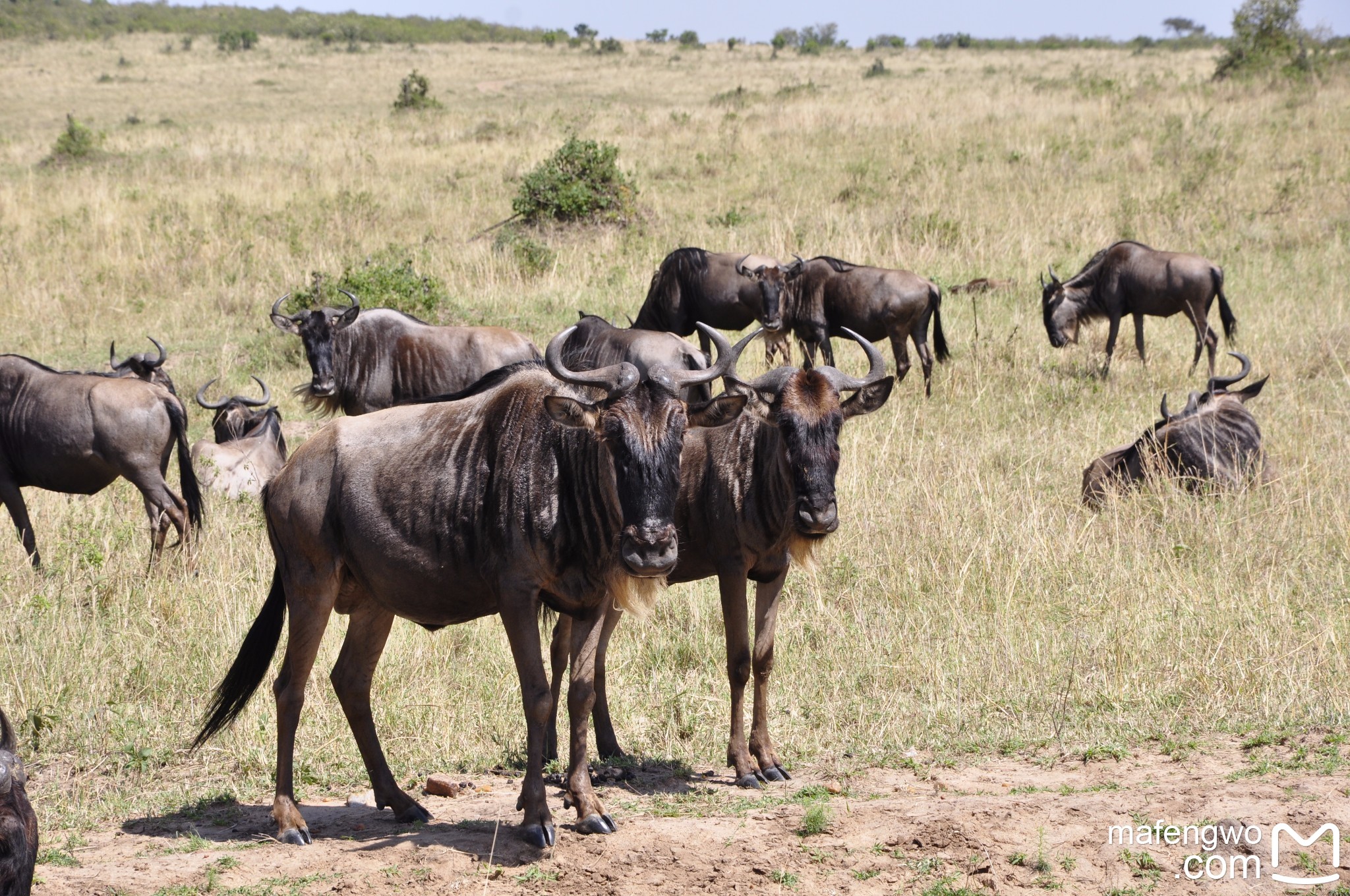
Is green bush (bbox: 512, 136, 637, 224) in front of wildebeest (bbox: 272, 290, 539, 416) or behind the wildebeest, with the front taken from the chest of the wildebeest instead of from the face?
behind

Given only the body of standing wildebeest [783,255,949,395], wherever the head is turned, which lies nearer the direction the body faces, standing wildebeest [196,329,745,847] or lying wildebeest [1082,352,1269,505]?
the standing wildebeest [196,329,745,847]

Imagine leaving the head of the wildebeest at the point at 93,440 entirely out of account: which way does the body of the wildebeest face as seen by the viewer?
to the viewer's left

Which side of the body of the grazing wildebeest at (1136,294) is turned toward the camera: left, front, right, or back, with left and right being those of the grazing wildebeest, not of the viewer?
left

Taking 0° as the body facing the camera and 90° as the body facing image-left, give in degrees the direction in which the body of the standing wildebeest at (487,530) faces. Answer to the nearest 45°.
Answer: approximately 315°

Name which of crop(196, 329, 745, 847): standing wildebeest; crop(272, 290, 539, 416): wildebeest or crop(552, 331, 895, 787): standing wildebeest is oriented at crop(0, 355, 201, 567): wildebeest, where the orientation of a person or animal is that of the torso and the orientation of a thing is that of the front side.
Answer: crop(272, 290, 539, 416): wildebeest

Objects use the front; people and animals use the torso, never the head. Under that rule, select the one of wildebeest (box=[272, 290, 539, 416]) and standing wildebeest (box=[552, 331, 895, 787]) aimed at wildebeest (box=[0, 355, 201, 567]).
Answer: wildebeest (box=[272, 290, 539, 416])

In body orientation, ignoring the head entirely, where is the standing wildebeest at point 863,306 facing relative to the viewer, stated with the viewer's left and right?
facing to the left of the viewer

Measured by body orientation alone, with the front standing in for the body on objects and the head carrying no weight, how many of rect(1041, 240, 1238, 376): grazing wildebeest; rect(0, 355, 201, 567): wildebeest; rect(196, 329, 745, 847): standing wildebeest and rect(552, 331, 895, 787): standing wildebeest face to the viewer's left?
2
